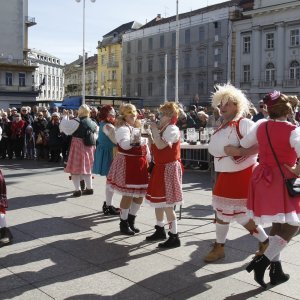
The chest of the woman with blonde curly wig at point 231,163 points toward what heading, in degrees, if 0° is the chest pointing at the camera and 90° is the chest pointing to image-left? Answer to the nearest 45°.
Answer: approximately 45°

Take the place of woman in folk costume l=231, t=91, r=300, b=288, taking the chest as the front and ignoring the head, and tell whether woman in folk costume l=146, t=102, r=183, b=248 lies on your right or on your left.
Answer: on your left

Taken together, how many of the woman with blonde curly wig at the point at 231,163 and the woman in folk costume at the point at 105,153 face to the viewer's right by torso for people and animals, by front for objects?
1

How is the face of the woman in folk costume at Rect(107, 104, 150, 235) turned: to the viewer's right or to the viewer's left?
to the viewer's right

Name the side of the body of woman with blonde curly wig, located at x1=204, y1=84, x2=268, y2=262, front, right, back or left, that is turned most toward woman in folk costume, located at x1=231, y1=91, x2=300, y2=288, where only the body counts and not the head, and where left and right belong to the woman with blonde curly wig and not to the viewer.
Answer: left
